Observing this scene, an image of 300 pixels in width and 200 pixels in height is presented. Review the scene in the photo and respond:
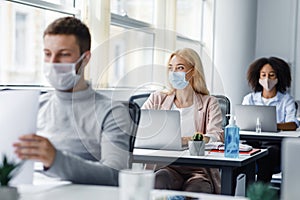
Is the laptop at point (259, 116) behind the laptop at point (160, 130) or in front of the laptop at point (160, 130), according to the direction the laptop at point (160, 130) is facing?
in front

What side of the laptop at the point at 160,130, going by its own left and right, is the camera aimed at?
back

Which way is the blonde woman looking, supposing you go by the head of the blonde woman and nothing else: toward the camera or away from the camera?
toward the camera

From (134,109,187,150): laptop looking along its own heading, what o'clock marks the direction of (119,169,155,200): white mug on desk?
The white mug on desk is roughly at 6 o'clock from the laptop.

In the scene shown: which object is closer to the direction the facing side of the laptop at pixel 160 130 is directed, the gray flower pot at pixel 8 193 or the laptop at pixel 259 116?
the laptop

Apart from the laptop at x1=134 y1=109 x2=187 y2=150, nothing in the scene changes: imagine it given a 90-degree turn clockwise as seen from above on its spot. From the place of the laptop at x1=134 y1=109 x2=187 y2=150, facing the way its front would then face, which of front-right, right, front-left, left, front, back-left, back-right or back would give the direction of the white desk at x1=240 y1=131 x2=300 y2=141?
front-left

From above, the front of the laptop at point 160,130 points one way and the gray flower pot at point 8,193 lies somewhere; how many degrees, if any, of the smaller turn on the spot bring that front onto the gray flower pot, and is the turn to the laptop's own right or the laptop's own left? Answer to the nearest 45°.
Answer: approximately 180°

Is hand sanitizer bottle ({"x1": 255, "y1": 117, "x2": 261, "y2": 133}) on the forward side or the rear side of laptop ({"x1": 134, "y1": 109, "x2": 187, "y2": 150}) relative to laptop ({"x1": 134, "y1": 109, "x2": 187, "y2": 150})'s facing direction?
on the forward side

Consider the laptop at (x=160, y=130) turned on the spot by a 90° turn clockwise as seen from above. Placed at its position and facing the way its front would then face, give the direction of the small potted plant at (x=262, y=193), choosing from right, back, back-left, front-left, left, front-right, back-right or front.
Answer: right

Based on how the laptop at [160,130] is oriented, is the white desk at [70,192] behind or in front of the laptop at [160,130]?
behind

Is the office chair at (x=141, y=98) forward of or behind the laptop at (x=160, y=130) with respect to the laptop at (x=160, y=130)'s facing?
forward

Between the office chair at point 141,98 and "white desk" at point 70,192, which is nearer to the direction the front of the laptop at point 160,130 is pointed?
the office chair
